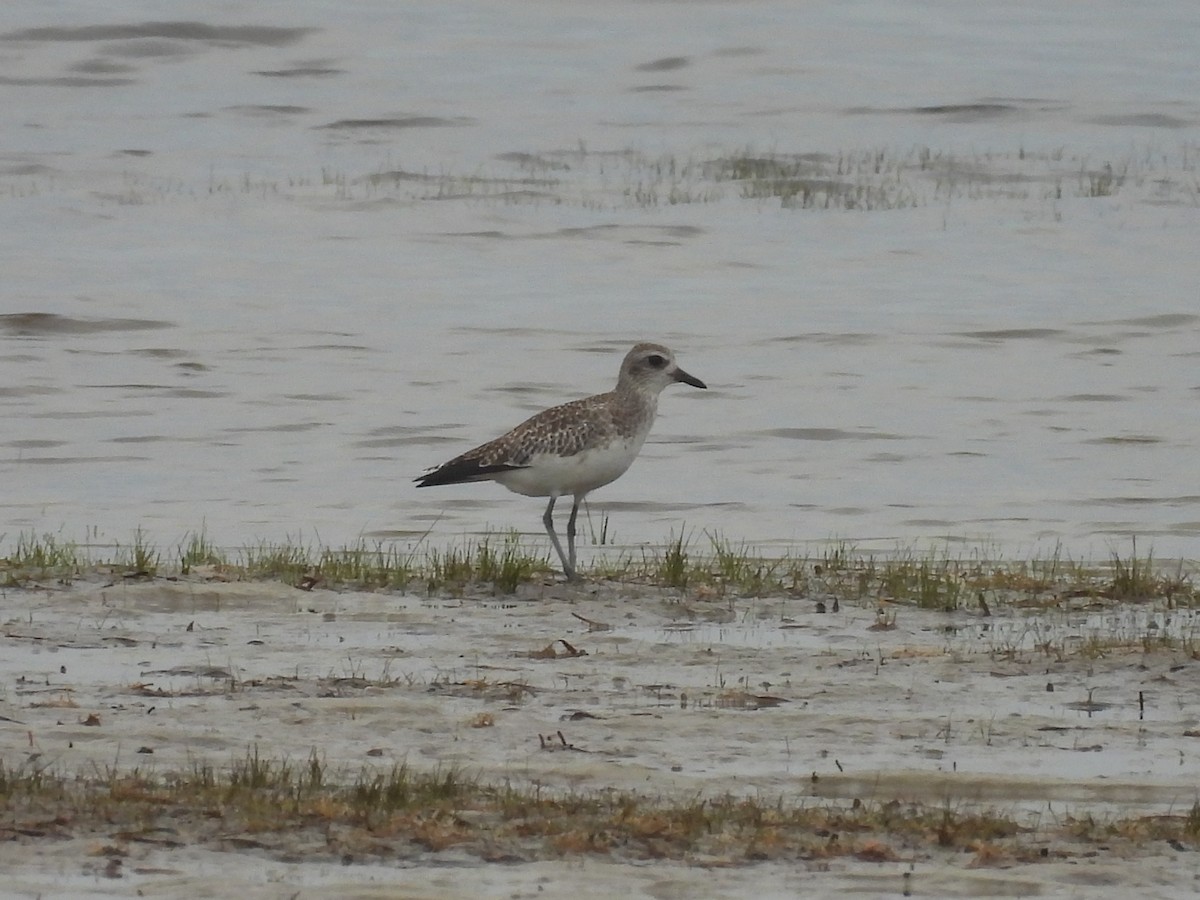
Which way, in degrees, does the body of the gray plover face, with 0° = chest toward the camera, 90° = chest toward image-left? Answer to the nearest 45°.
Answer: approximately 270°
